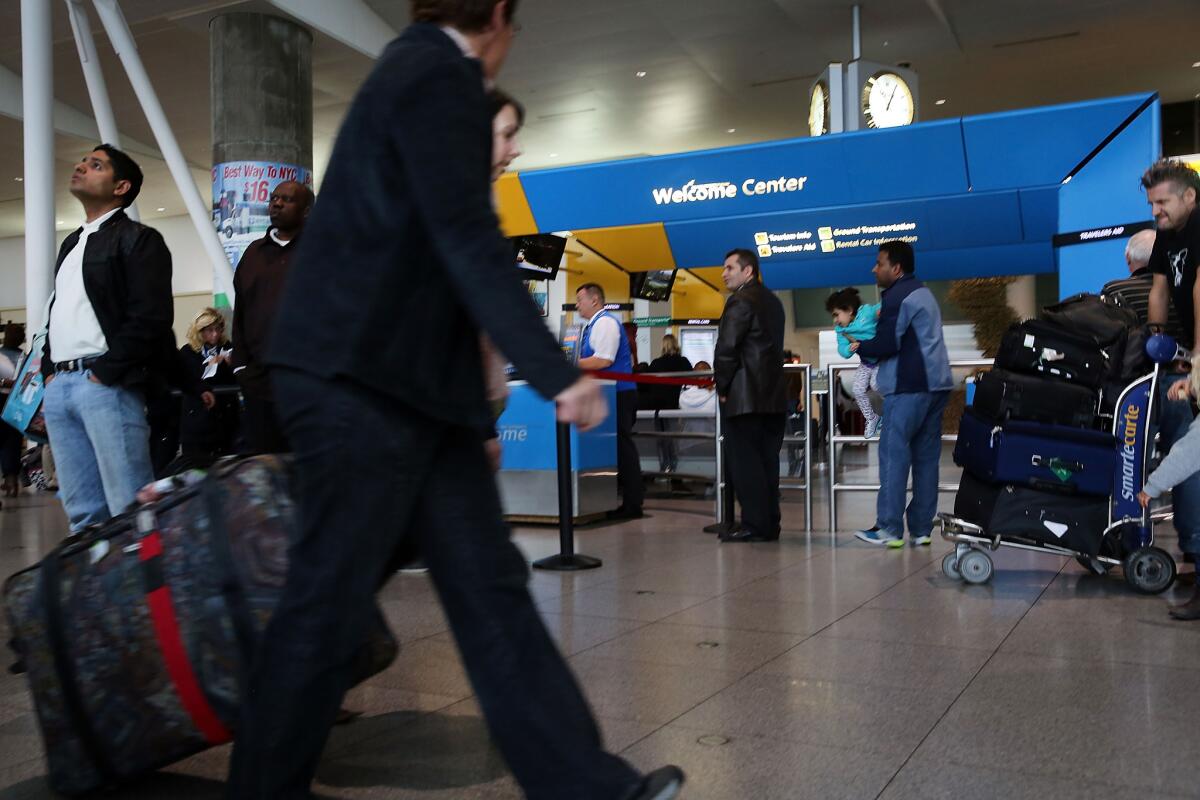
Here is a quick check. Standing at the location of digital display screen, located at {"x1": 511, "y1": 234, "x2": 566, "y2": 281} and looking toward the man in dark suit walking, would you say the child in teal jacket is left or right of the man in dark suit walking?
left

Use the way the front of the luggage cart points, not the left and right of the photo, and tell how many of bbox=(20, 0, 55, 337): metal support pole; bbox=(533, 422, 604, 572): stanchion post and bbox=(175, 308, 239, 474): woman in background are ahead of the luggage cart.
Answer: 3

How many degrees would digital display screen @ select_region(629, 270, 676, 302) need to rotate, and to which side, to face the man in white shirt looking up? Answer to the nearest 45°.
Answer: approximately 90° to its right

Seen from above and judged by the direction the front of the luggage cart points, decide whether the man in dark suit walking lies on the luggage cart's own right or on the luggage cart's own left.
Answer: on the luggage cart's own left

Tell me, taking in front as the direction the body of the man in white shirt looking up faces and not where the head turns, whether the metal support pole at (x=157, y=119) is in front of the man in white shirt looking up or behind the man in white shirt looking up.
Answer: behind

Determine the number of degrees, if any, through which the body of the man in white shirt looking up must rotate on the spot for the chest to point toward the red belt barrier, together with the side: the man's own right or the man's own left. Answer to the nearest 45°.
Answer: approximately 180°
